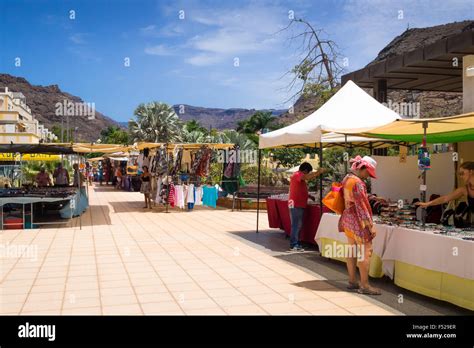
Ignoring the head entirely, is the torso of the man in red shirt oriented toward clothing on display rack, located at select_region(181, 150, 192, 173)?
no

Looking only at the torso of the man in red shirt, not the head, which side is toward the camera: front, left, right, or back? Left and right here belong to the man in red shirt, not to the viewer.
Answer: right

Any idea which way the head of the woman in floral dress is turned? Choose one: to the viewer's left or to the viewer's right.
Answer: to the viewer's right

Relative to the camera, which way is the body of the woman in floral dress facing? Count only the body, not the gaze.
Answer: to the viewer's right

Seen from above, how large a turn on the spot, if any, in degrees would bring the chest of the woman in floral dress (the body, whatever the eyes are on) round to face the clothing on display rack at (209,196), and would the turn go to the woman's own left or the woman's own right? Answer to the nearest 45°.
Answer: approximately 135° to the woman's own left

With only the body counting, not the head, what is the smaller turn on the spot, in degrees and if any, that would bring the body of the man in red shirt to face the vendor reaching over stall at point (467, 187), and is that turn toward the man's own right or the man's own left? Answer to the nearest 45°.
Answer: approximately 45° to the man's own right

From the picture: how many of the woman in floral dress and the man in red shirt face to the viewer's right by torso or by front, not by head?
2

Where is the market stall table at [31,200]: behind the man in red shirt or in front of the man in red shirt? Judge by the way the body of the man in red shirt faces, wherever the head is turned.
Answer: behind

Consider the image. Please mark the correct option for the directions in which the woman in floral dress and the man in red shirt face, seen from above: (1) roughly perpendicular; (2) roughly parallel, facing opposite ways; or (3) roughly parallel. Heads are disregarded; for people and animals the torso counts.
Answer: roughly parallel

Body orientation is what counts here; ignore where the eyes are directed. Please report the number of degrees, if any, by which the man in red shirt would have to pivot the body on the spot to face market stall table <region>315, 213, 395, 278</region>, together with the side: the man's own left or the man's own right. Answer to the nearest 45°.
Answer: approximately 45° to the man's own right

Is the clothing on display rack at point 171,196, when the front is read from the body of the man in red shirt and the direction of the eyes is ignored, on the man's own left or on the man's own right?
on the man's own left

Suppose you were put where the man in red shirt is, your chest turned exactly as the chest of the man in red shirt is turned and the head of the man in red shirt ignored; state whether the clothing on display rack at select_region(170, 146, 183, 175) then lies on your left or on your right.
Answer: on your left

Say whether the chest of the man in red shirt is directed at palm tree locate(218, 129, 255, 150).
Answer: no

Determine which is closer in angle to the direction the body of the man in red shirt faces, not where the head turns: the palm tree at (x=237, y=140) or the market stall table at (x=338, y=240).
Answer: the market stall table
